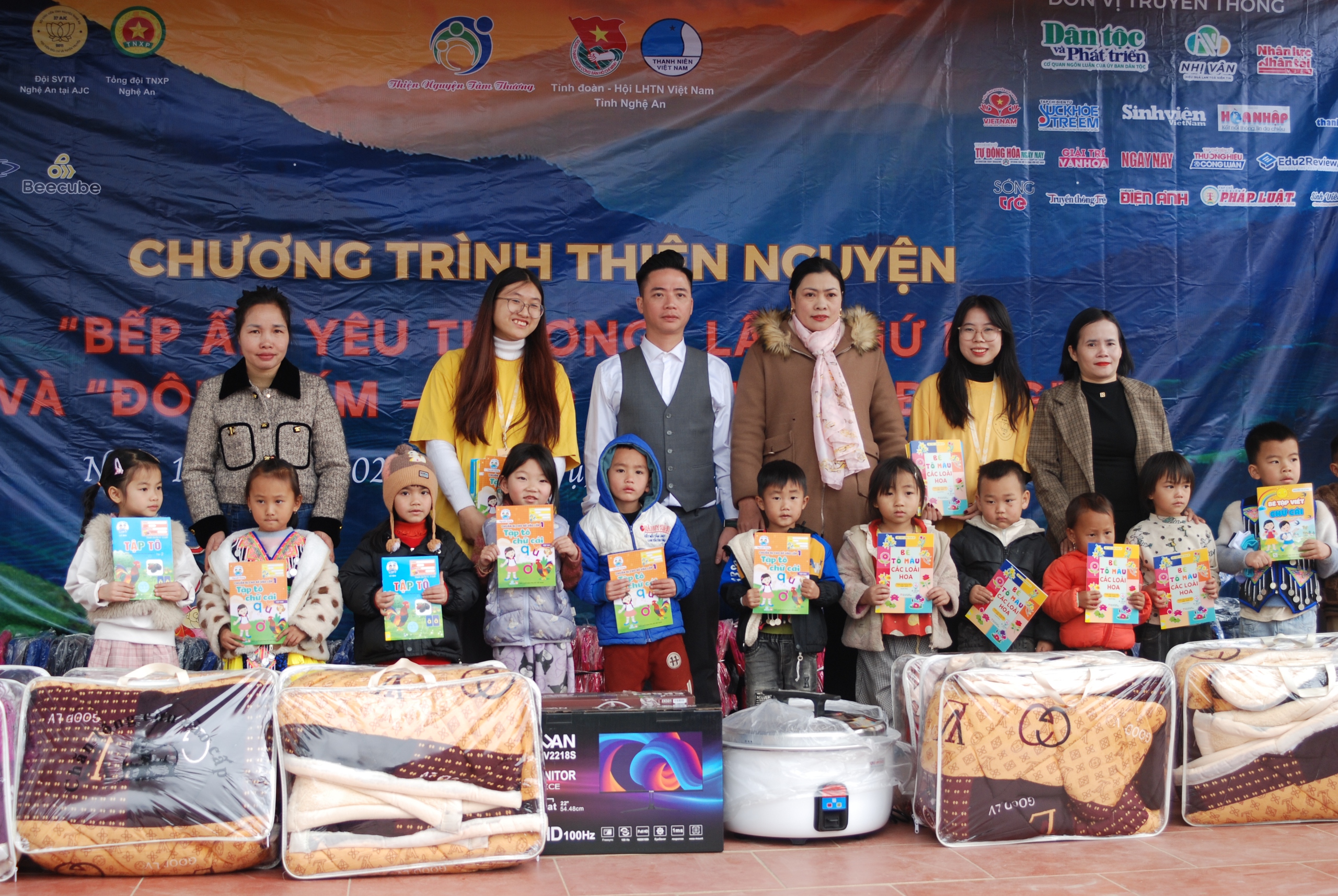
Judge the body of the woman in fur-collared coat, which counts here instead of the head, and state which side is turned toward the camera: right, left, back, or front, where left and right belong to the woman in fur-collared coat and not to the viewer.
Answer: front

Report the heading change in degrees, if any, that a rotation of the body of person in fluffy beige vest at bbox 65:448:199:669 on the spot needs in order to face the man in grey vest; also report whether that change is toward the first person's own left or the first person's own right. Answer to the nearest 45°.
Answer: approximately 45° to the first person's own left

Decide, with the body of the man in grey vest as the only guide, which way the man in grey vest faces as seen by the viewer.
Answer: toward the camera

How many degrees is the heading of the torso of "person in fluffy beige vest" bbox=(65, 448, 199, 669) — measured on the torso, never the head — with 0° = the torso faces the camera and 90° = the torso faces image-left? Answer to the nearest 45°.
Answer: approximately 315°

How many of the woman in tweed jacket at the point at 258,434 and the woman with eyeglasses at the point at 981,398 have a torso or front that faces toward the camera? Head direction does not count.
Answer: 2

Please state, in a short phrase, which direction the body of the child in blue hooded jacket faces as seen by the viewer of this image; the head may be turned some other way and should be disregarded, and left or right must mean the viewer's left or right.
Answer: facing the viewer

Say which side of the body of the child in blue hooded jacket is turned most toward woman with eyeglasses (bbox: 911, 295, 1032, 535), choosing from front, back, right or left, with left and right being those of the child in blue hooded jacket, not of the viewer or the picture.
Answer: left

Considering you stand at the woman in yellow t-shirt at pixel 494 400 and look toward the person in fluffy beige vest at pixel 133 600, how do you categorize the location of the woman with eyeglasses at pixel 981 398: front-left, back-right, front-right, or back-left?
back-left

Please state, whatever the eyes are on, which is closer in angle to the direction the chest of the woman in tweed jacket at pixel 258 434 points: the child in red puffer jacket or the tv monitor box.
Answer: the tv monitor box

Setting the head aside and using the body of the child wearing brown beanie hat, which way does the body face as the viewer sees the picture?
toward the camera

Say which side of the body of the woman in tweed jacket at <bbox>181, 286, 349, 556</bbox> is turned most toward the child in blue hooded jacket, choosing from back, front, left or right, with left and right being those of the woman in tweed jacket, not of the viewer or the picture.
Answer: left

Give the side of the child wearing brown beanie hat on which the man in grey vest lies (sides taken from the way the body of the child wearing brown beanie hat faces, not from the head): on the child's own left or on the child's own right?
on the child's own left
